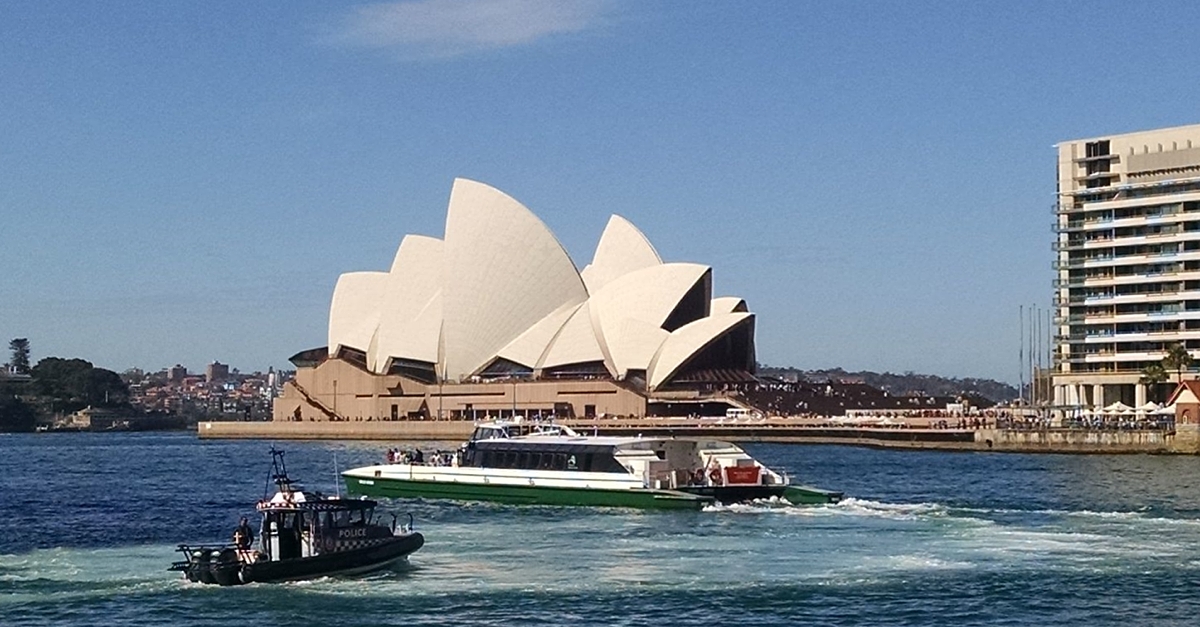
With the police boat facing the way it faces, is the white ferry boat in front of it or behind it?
in front

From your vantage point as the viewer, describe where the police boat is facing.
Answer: facing away from the viewer and to the right of the viewer

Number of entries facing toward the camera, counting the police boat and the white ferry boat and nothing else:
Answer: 0

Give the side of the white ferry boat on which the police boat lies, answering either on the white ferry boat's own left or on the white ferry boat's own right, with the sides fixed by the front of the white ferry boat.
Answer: on the white ferry boat's own left

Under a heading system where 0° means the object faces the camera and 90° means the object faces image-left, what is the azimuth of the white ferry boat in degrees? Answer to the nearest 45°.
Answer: approximately 135°
